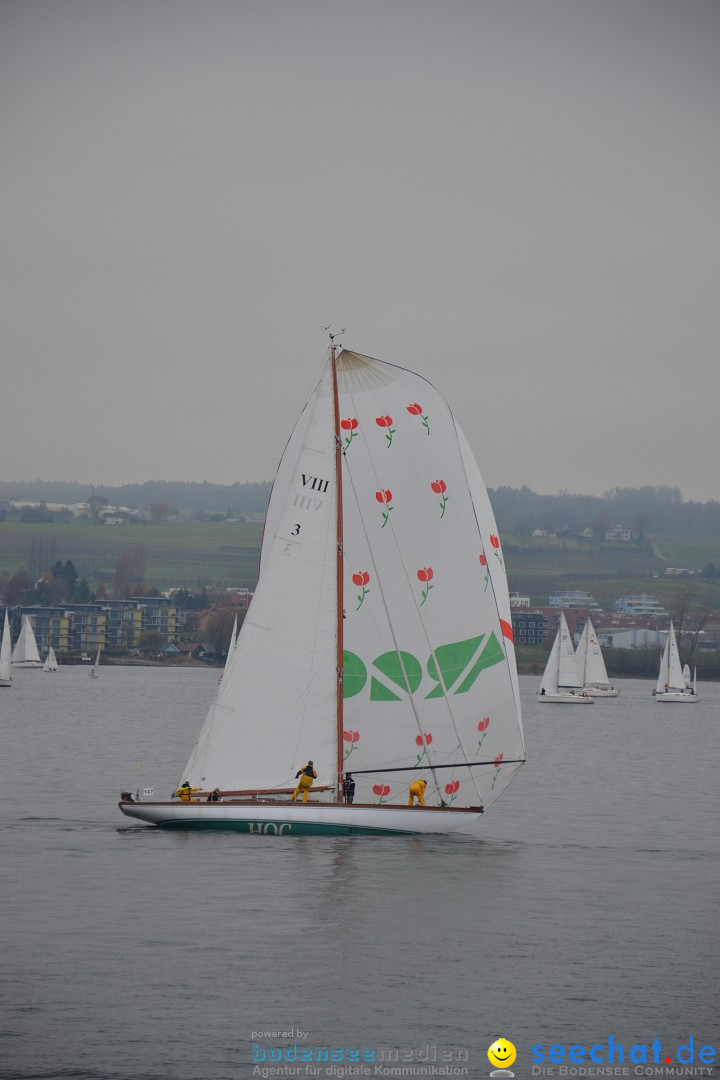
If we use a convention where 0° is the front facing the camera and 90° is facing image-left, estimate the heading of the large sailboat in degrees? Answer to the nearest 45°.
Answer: approximately 270°
